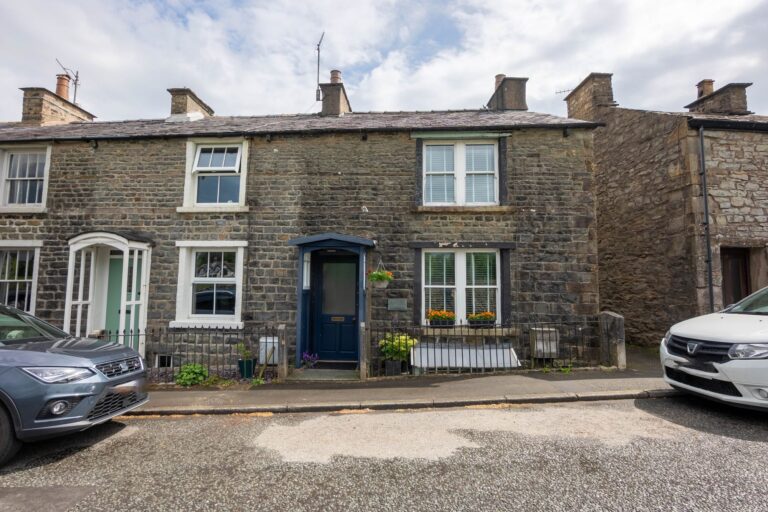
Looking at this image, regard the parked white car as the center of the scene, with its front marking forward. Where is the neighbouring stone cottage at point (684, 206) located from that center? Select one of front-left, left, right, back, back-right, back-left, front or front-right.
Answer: back-right

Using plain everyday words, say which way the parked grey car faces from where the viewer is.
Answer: facing the viewer and to the right of the viewer

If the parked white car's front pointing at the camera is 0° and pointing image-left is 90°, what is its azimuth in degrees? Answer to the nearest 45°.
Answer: approximately 45°

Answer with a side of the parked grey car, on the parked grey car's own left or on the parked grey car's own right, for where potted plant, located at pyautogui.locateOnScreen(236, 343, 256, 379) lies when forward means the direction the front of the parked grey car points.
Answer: on the parked grey car's own left

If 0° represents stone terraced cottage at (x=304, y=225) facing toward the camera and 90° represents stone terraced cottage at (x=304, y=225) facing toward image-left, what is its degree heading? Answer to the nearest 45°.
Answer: approximately 0°

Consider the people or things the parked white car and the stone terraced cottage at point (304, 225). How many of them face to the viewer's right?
0

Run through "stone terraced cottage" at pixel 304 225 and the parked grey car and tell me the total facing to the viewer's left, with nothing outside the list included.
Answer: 0

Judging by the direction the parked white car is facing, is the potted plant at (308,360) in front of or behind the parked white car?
in front

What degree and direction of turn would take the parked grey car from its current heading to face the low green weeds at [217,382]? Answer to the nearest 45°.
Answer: approximately 90° to its left

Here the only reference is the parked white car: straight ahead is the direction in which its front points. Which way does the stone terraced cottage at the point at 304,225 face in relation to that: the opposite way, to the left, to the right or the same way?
to the left
